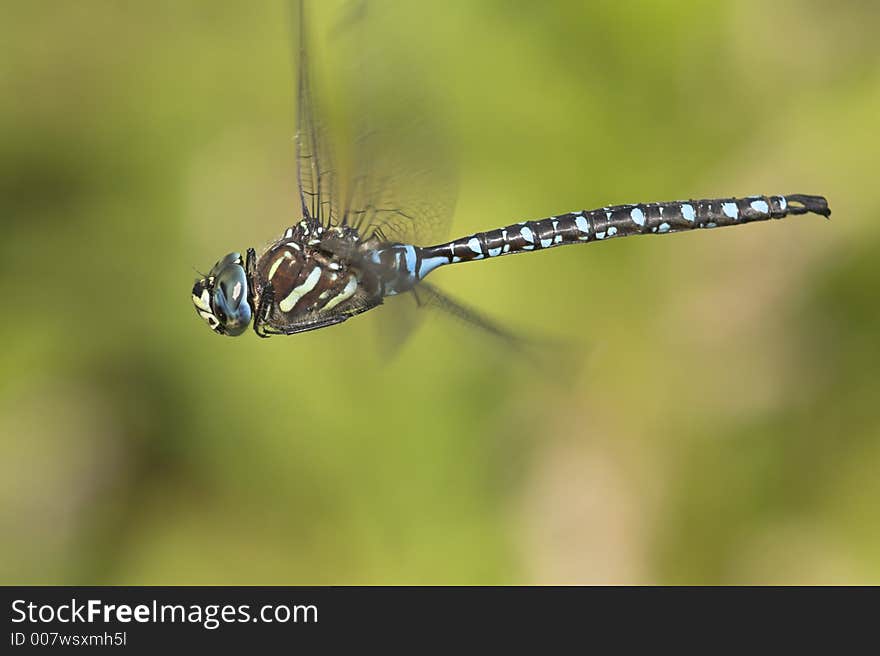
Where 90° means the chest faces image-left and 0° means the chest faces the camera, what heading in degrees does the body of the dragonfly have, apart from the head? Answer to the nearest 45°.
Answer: approximately 90°
